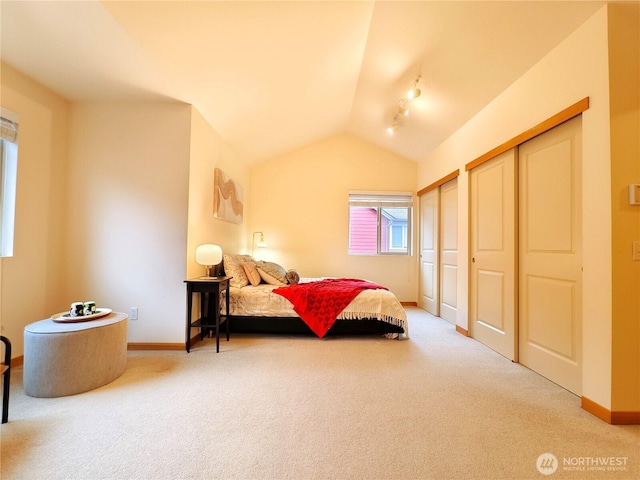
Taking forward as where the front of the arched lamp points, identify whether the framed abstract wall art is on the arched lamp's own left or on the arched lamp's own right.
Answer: on the arched lamp's own right
